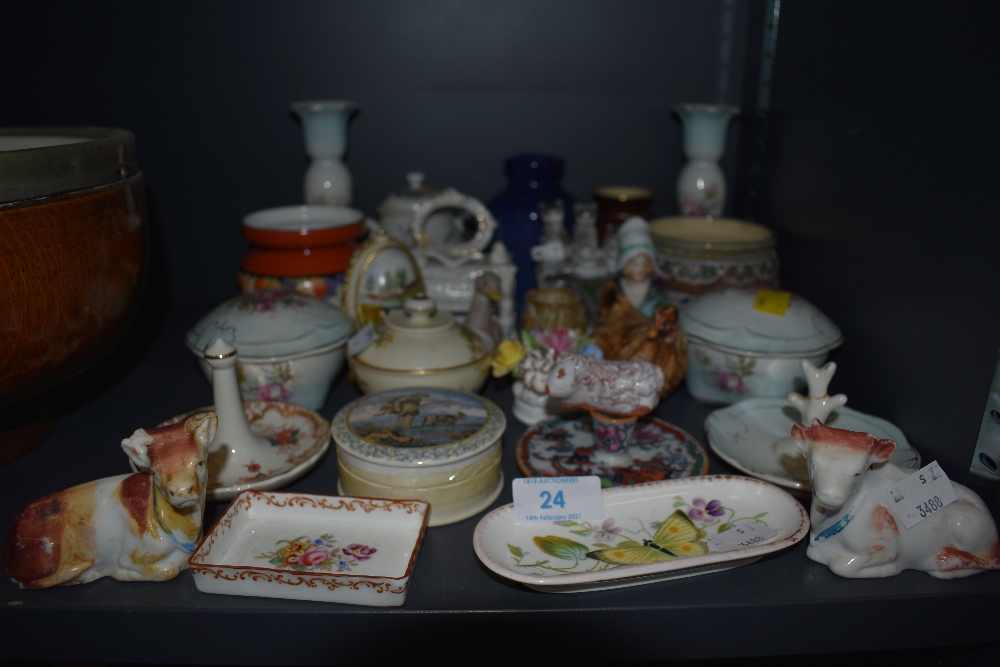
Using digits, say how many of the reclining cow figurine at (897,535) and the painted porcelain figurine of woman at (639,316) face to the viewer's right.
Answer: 0

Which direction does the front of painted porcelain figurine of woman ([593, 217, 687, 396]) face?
toward the camera

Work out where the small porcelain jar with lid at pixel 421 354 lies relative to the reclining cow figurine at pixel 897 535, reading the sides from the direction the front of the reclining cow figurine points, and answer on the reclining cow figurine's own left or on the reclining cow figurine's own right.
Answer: on the reclining cow figurine's own right

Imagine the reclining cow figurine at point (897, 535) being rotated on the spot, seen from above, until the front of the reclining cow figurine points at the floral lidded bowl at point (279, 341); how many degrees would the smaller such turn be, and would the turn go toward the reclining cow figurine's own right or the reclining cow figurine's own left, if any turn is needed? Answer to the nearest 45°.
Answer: approximately 45° to the reclining cow figurine's own right

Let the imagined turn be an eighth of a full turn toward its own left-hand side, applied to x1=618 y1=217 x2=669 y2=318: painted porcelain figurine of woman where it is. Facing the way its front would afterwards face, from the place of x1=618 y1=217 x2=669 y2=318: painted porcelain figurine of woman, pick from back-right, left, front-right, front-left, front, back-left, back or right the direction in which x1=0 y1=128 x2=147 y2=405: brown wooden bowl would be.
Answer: right

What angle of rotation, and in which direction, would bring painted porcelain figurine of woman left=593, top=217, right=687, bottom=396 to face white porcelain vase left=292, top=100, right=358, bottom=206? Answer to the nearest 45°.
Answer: approximately 135° to its right

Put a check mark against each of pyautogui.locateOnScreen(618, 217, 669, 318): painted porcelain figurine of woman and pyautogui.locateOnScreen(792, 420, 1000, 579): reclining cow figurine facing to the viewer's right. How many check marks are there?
0

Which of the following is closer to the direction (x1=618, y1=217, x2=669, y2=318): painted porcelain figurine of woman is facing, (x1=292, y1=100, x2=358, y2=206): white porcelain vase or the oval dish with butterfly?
the oval dish with butterfly

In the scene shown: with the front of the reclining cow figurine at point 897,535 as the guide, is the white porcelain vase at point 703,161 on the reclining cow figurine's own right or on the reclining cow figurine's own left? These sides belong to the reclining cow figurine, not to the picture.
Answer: on the reclining cow figurine's own right

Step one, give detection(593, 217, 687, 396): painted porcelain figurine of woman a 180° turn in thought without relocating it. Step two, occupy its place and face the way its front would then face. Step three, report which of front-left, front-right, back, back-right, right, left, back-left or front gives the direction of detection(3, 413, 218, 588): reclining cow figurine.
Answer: back-left
